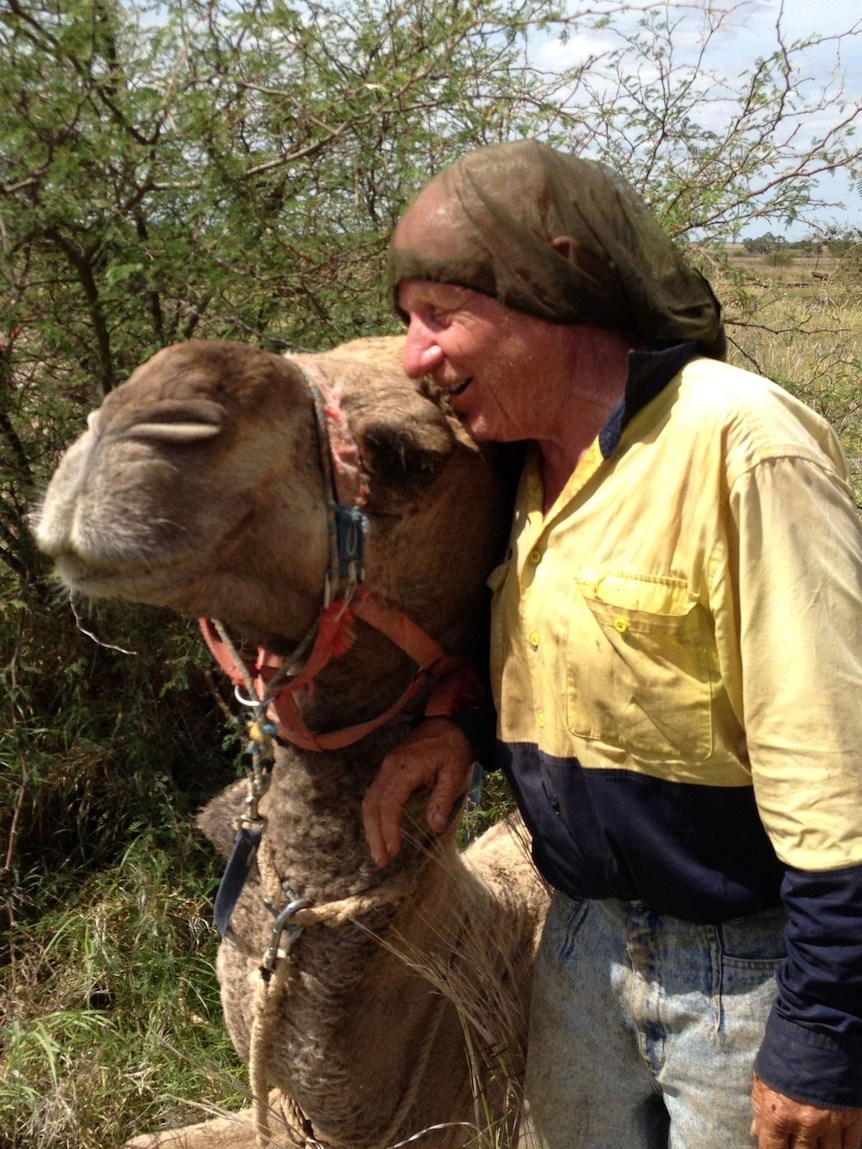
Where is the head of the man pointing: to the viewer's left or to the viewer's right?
to the viewer's left

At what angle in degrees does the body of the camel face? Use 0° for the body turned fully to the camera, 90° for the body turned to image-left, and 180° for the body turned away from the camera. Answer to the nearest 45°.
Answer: approximately 45°

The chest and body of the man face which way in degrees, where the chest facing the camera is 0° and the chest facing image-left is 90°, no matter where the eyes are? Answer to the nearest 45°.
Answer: approximately 45°

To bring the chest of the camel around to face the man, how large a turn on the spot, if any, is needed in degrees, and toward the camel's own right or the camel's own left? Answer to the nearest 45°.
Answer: approximately 90° to the camel's own left

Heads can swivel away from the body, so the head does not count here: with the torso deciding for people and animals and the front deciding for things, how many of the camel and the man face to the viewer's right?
0
